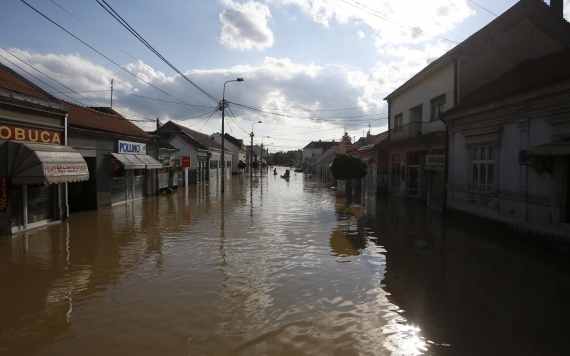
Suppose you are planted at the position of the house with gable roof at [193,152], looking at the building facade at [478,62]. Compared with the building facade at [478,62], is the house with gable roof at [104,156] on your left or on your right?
right

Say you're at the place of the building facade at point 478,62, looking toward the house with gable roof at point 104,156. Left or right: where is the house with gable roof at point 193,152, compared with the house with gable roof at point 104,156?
right

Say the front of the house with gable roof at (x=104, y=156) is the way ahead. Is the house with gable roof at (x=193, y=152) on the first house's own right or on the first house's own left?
on the first house's own left

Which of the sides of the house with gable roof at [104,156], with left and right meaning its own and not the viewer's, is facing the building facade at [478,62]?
front

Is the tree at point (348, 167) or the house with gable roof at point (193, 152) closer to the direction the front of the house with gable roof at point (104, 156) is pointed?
the tree

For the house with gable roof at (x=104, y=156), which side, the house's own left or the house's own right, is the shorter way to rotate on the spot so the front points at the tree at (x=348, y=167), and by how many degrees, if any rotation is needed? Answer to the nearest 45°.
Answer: approximately 45° to the house's own left
